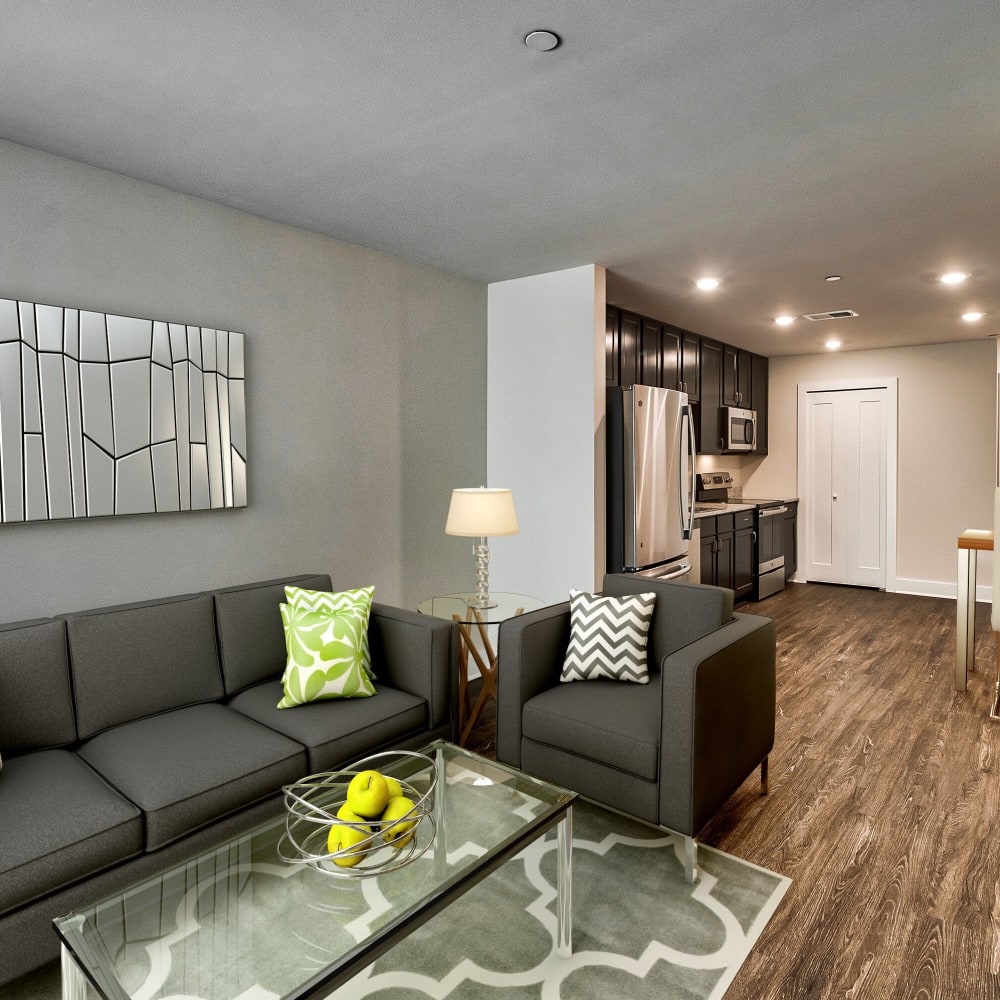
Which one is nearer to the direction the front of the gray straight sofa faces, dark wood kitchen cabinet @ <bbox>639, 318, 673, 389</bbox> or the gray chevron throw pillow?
the gray chevron throw pillow

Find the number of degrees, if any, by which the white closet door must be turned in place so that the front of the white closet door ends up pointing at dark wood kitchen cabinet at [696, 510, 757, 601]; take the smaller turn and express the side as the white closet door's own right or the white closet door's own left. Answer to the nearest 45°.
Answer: approximately 45° to the white closet door's own right

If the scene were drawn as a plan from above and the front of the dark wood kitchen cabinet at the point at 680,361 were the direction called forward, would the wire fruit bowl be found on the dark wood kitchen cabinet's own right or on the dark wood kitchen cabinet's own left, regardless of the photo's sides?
on the dark wood kitchen cabinet's own right

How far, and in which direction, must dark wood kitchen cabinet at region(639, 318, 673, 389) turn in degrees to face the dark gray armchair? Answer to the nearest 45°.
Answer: approximately 45° to its right

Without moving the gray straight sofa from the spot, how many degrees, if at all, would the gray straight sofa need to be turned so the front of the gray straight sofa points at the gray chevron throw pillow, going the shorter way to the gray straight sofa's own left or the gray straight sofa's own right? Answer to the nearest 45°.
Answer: approximately 45° to the gray straight sofa's own left

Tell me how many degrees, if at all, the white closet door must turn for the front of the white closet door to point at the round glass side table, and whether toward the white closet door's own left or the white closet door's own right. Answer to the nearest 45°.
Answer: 0° — it already faces it

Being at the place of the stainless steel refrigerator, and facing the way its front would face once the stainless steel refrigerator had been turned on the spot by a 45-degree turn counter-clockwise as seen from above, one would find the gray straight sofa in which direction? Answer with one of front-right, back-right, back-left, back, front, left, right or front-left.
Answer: back-right

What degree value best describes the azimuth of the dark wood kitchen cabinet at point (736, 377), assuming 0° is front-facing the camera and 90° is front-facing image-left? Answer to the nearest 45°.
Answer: approximately 315°

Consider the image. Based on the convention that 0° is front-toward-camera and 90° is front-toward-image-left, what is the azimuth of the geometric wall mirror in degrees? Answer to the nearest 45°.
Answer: approximately 315°
